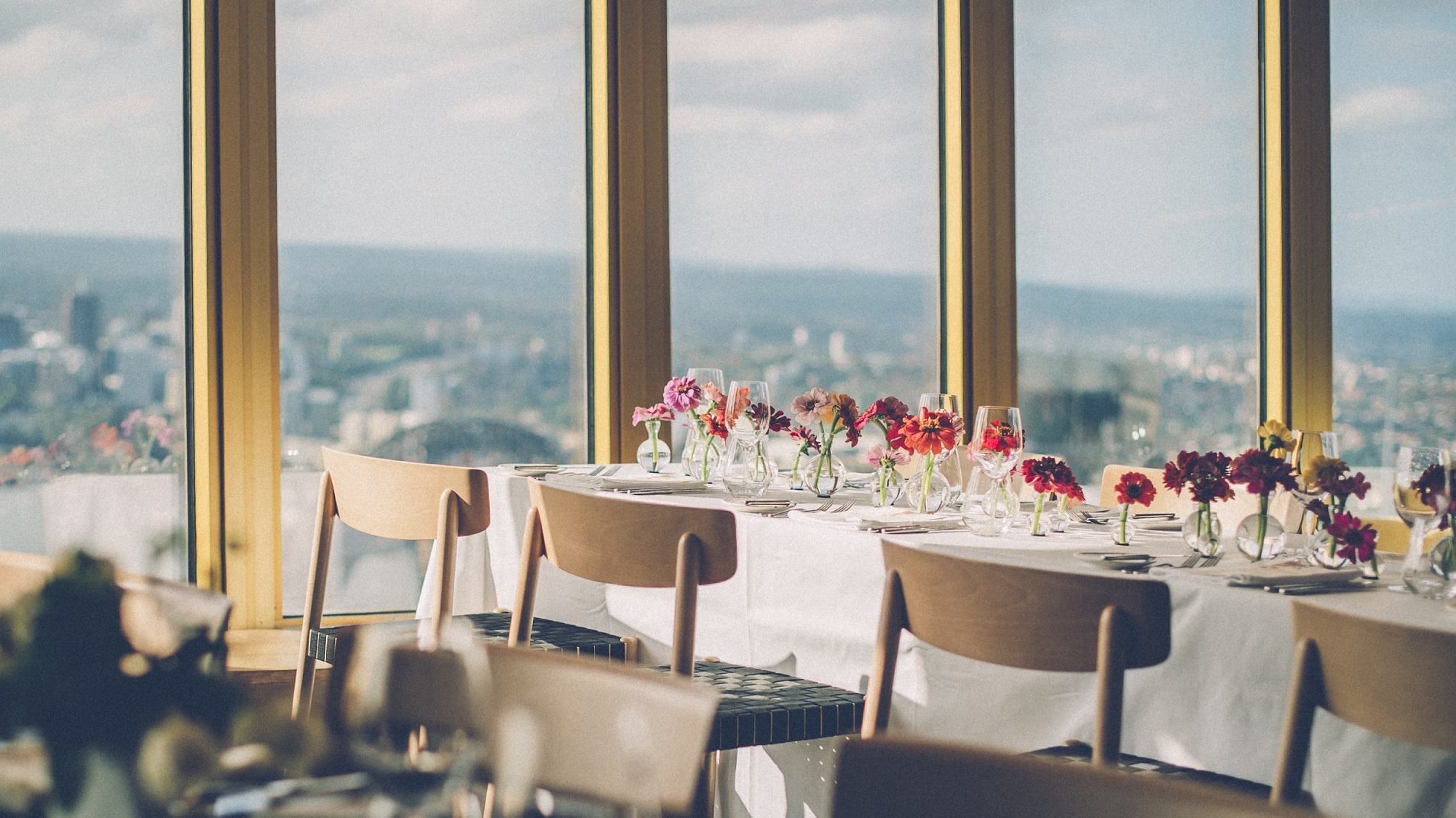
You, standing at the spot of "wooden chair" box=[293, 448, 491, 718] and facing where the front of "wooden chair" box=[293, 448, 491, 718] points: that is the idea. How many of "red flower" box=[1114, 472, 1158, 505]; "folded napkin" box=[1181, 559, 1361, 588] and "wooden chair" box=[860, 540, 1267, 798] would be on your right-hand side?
3

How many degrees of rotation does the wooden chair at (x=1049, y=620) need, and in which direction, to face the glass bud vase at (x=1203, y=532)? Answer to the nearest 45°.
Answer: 0° — it already faces it

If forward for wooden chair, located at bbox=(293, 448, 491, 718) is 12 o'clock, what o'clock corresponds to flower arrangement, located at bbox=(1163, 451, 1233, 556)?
The flower arrangement is roughly at 3 o'clock from the wooden chair.

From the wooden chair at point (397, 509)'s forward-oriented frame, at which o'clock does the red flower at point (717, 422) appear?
The red flower is roughly at 1 o'clock from the wooden chair.

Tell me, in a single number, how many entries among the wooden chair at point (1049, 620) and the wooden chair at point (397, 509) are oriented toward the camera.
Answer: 0

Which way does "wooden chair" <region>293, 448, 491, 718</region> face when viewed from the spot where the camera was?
facing away from the viewer and to the right of the viewer

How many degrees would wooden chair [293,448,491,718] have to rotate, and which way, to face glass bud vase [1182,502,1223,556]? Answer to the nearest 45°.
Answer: approximately 90° to its right

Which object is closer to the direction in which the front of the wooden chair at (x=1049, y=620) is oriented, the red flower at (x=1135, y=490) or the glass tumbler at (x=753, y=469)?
the red flower

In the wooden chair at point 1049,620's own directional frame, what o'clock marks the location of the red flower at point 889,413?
The red flower is roughly at 10 o'clock from the wooden chair.

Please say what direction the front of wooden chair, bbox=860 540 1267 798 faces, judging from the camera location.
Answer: facing away from the viewer and to the right of the viewer

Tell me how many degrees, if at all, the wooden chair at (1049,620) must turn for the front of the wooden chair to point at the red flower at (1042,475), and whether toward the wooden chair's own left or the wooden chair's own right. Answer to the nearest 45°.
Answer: approximately 45° to the wooden chair's own left

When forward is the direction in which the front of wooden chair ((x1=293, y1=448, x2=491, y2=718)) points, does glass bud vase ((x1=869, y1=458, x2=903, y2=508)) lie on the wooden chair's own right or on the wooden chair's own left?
on the wooden chair's own right

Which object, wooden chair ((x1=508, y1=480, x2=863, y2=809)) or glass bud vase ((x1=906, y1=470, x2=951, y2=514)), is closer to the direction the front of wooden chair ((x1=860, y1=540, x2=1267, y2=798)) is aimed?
the glass bud vase

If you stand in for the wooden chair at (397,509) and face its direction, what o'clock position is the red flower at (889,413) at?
The red flower is roughly at 2 o'clock from the wooden chair.

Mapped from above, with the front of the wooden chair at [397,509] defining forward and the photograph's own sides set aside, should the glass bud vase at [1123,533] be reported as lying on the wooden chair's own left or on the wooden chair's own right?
on the wooden chair's own right
